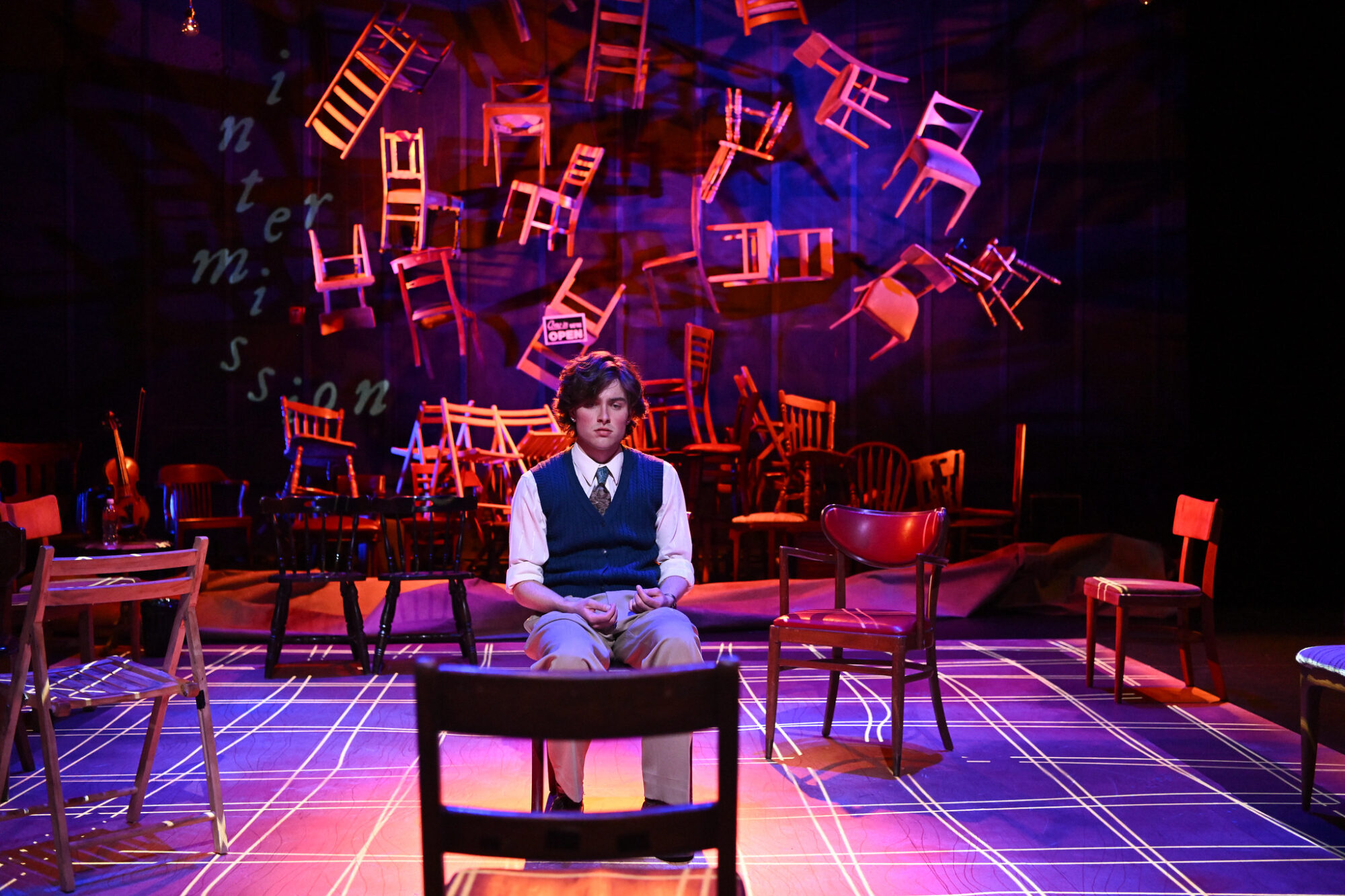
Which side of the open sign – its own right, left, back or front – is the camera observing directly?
front

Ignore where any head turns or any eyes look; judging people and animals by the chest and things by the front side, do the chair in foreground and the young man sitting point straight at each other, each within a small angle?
yes

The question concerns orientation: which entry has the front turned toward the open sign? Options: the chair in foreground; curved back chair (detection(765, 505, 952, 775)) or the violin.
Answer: the chair in foreground

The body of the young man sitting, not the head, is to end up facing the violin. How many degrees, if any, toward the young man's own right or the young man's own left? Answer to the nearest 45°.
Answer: approximately 135° to the young man's own right

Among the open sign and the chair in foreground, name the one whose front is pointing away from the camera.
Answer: the chair in foreground

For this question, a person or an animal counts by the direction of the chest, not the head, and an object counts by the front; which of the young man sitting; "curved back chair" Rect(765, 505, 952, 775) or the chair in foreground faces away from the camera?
the chair in foreground

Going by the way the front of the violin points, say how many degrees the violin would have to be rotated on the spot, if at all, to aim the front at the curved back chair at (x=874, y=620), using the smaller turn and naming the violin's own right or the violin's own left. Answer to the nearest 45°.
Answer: approximately 45° to the violin's own left

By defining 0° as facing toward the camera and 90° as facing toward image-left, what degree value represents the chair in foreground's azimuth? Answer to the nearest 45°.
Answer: approximately 180°

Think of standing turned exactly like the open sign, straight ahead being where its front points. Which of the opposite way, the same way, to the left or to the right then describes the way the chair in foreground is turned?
the opposite way

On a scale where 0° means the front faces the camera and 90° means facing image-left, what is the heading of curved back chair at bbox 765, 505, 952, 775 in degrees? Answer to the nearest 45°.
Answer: approximately 45°

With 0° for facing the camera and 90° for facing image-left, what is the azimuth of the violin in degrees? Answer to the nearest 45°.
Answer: approximately 0°
